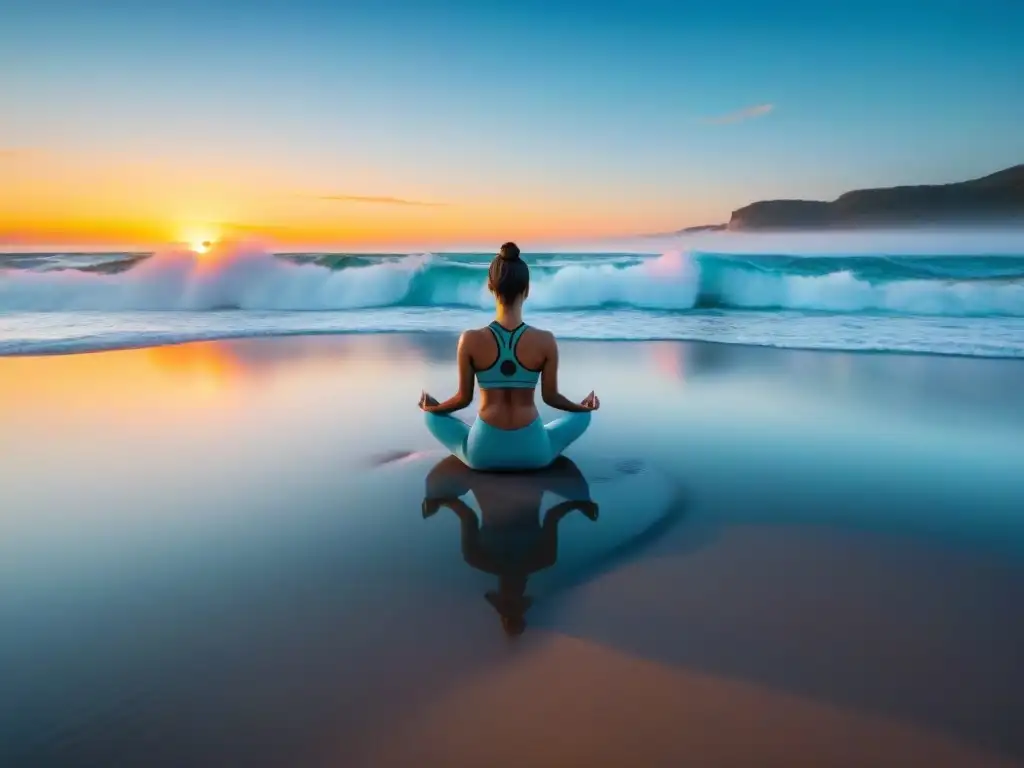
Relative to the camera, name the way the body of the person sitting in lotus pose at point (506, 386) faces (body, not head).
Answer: away from the camera

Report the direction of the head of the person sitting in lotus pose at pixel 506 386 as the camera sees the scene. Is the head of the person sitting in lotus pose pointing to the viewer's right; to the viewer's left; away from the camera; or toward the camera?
away from the camera
